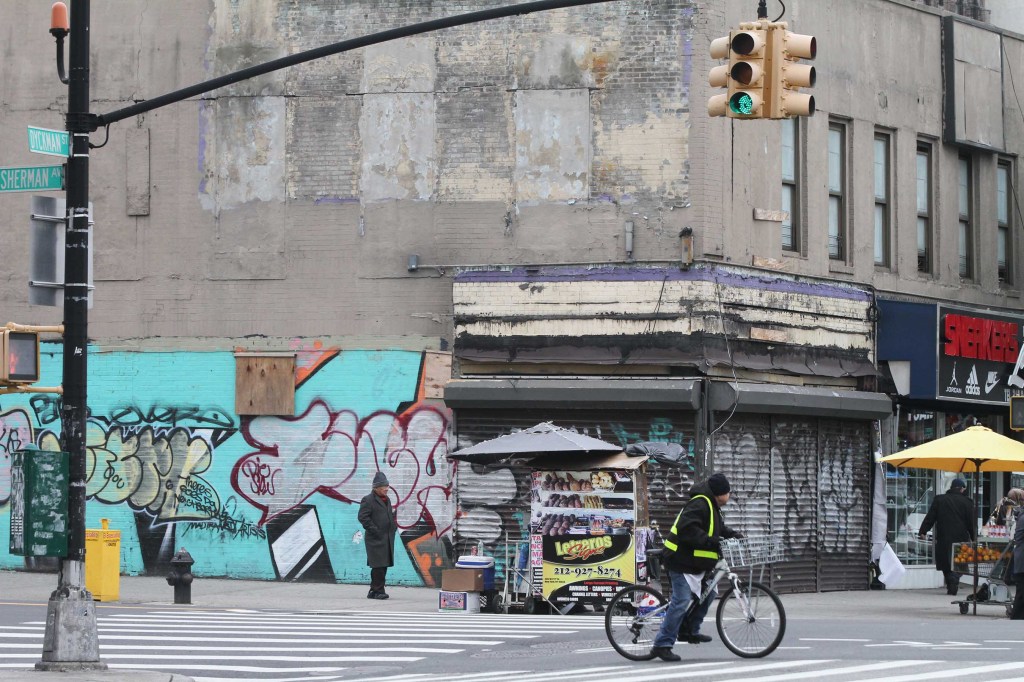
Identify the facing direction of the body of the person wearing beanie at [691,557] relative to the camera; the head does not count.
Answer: to the viewer's right

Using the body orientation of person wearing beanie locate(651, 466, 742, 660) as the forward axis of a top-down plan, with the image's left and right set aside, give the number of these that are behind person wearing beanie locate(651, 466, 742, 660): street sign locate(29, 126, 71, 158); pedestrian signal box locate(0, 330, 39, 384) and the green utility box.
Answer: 3

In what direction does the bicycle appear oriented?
to the viewer's right

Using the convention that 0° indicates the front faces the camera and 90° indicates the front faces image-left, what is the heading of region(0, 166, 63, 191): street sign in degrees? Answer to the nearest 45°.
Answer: approximately 0°

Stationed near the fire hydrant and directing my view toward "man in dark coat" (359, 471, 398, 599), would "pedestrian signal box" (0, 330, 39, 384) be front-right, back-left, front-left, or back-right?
back-right

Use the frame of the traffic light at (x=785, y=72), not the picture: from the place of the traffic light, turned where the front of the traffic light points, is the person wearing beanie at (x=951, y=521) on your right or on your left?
on your left

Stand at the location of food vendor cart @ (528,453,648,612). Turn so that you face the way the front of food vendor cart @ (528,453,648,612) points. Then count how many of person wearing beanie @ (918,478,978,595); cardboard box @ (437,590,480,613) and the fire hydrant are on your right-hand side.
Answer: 2
